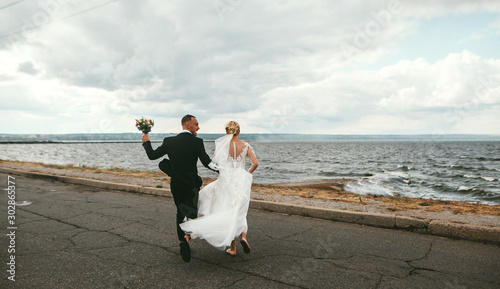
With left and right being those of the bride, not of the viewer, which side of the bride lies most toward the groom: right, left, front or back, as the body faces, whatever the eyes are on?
left

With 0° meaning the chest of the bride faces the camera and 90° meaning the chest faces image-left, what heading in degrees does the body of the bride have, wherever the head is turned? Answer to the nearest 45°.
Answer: approximately 180°
